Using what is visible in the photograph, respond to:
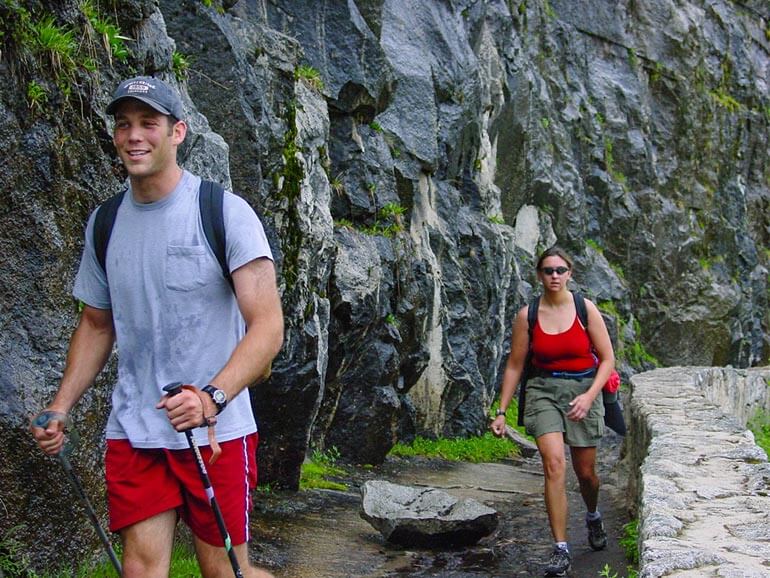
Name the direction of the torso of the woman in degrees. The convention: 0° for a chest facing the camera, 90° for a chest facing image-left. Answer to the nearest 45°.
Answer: approximately 0°

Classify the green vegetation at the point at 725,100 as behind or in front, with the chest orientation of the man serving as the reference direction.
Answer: behind

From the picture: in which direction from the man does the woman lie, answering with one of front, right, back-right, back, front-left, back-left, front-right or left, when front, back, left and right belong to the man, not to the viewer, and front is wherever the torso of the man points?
back

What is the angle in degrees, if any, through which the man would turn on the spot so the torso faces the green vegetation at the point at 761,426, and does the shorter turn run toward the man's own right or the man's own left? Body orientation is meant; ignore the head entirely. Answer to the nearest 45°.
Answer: approximately 180°

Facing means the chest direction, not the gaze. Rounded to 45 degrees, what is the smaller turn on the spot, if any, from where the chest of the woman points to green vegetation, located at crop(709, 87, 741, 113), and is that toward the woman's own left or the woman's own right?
approximately 180°
